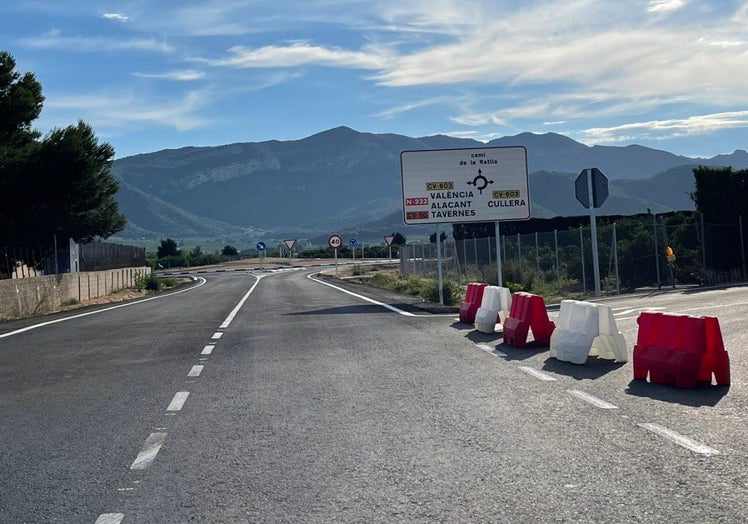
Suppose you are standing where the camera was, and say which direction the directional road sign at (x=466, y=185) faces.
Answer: facing the viewer

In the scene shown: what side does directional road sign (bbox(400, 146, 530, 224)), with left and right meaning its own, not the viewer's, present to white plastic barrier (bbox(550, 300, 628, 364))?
front

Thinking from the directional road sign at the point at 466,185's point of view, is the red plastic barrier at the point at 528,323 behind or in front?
in front

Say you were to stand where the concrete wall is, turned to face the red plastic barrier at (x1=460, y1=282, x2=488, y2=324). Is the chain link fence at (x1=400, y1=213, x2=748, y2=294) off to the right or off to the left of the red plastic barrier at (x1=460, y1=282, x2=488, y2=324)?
left

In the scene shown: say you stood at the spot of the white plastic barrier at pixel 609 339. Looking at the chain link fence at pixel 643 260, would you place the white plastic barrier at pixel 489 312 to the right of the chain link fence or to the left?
left

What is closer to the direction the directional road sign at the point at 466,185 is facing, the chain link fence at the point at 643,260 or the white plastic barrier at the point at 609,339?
the white plastic barrier

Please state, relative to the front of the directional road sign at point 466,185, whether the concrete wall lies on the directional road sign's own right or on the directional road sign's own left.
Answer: on the directional road sign's own right

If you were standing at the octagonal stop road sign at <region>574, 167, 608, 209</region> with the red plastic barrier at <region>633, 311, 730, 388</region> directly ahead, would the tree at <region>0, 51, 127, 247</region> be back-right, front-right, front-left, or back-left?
back-right

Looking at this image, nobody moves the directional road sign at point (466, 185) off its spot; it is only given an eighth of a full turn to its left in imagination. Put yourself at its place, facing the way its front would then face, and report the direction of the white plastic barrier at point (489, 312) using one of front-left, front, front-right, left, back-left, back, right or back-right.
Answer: front-right

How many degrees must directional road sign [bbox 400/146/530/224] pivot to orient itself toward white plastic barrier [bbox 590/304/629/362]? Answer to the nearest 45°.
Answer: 0° — it already faces it

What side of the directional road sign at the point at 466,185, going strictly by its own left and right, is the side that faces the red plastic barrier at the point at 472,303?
front

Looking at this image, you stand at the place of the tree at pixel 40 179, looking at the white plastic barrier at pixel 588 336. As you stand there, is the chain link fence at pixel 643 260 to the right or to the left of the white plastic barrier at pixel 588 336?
left

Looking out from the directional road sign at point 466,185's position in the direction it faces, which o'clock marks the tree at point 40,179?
The tree is roughly at 4 o'clock from the directional road sign.
